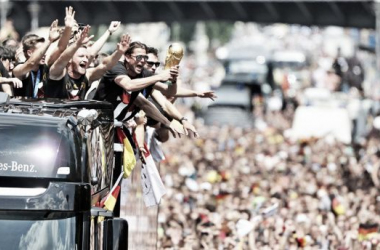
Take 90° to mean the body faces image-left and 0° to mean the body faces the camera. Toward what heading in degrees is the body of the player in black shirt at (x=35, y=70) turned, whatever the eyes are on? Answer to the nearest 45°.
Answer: approximately 315°

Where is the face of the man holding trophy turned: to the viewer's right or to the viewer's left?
to the viewer's right

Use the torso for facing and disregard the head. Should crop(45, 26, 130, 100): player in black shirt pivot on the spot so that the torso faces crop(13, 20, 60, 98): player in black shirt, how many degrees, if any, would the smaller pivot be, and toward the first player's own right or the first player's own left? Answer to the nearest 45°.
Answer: approximately 135° to the first player's own right

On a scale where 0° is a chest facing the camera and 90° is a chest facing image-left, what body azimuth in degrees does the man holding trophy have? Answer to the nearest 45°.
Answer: approximately 315°

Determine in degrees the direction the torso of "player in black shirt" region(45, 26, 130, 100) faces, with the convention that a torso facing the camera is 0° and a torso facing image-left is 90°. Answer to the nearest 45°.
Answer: approximately 315°

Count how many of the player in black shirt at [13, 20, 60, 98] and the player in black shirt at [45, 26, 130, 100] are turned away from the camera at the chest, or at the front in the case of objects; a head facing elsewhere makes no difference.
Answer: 0

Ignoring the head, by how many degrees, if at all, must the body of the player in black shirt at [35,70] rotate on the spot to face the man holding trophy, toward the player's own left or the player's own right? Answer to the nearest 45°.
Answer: approximately 45° to the player's own left
